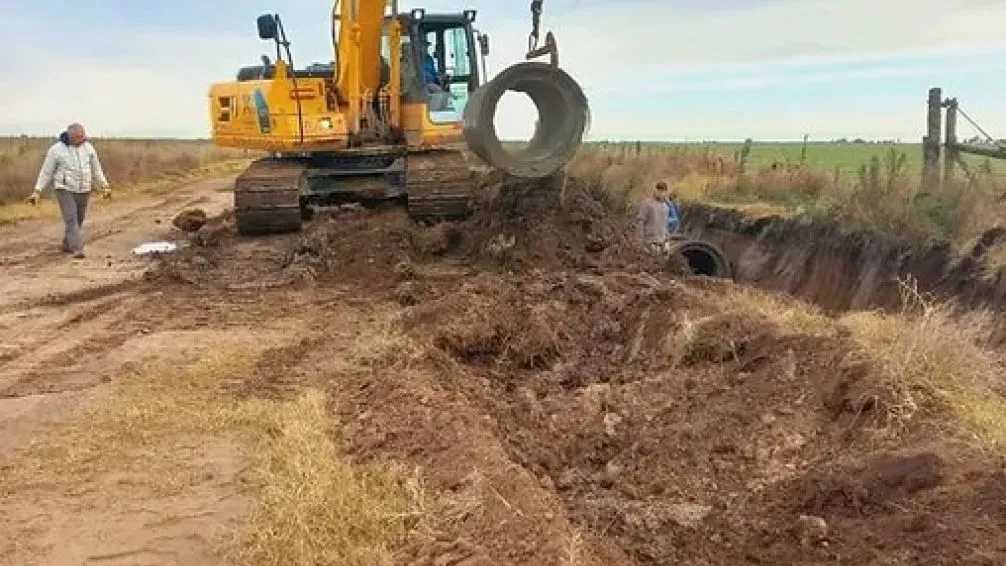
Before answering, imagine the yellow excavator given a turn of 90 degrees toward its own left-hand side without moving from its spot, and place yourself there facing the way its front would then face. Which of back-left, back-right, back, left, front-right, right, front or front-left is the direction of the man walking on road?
back-left

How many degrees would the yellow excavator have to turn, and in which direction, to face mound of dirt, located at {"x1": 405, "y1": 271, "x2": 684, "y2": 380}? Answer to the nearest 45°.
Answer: approximately 45° to its right

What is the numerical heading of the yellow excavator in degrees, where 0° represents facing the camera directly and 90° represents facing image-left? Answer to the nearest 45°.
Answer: approximately 315°

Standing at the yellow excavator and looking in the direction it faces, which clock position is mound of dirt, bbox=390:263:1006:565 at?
The mound of dirt is roughly at 1 o'clock from the yellow excavator.

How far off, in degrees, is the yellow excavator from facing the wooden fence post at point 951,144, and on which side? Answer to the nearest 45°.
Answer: approximately 45° to its left

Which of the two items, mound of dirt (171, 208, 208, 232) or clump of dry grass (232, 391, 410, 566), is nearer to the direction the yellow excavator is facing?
the clump of dry grass

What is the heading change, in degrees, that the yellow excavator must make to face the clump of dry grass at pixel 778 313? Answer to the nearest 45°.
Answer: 0° — it already faces it
